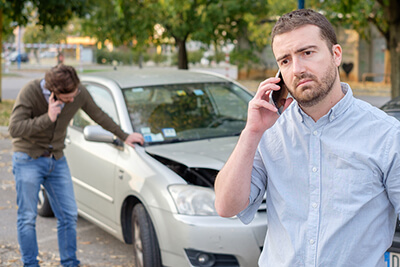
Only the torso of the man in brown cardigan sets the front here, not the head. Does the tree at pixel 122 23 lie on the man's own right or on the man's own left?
on the man's own left

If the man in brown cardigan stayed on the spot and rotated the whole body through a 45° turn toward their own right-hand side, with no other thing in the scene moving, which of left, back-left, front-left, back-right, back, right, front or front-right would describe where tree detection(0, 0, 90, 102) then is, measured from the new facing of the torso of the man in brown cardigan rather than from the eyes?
back

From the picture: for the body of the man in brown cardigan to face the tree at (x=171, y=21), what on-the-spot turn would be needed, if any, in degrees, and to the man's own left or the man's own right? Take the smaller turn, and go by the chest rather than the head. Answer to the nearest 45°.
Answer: approximately 135° to the man's own left

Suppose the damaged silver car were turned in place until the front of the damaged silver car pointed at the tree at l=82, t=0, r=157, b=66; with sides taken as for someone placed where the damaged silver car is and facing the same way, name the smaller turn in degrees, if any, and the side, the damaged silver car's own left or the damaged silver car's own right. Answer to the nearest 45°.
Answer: approximately 135° to the damaged silver car's own left

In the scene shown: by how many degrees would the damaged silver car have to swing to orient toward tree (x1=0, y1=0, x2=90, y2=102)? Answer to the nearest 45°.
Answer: approximately 135° to its left

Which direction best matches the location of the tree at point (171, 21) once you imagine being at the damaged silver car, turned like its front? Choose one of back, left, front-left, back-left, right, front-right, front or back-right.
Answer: back-left

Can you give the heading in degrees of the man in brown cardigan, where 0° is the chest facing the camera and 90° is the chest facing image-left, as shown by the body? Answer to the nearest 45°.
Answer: approximately 315°

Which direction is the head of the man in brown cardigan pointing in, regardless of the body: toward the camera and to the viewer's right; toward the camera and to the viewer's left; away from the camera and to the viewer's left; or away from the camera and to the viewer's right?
toward the camera and to the viewer's right

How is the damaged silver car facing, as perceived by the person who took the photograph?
facing the viewer and to the right of the viewer
